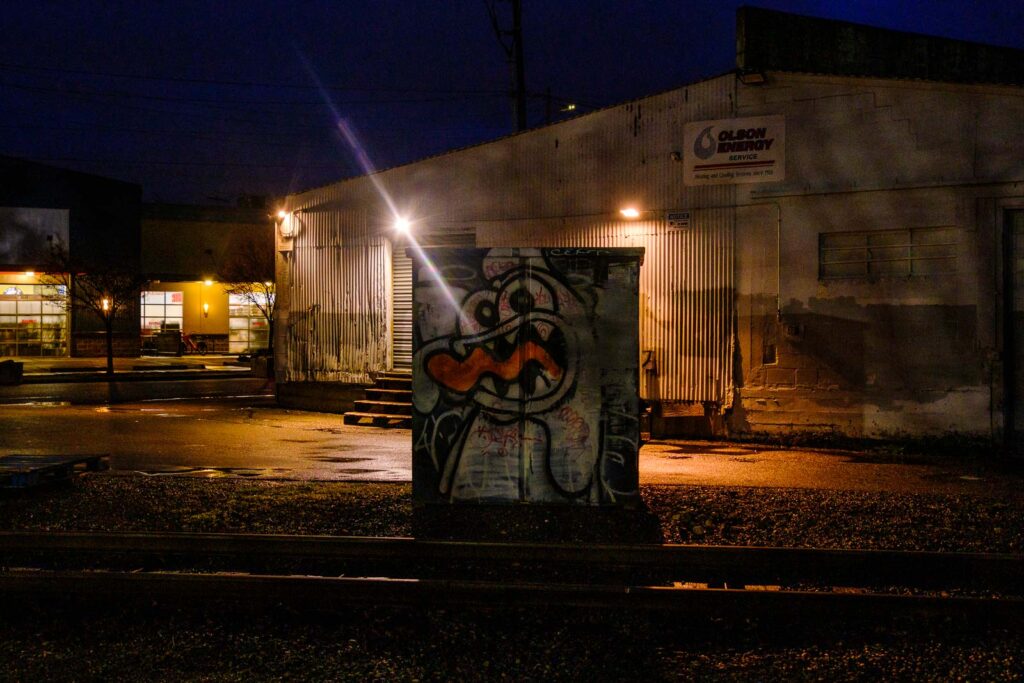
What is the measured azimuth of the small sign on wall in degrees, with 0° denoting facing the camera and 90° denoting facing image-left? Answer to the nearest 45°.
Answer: approximately 0°

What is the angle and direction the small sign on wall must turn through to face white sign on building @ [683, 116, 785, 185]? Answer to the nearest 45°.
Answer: approximately 45° to its left

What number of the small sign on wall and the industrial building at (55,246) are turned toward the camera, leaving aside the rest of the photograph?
2

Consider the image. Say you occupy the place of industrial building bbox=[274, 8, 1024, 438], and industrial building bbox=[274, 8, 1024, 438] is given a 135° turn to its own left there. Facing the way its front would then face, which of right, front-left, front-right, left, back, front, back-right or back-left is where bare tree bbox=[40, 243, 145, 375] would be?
left

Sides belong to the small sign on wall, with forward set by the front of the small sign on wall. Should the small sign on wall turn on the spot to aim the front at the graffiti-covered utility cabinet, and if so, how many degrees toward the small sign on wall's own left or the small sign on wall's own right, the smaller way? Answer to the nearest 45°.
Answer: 0° — it already faces it

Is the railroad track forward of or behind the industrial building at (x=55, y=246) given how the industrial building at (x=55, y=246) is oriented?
forward

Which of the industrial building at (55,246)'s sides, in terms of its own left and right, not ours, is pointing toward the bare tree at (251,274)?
left

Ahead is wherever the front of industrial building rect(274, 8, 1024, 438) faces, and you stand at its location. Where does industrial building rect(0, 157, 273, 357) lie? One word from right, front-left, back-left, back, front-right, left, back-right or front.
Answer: back-right
